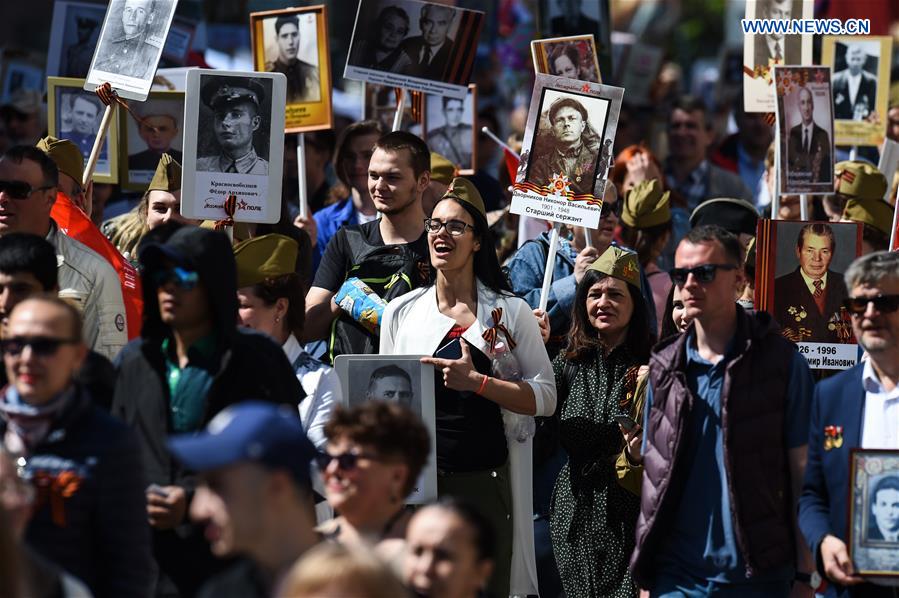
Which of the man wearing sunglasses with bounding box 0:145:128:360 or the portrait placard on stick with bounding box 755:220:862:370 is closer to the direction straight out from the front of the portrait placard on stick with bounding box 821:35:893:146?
the portrait placard on stick

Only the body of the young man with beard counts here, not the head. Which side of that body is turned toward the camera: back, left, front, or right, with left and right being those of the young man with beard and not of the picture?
front

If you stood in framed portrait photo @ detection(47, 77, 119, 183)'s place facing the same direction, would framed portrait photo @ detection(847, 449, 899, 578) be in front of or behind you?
in front

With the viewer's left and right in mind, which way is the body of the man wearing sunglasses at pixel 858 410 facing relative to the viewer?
facing the viewer

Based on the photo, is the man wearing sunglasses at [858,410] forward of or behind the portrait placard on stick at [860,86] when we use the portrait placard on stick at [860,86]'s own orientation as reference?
forward

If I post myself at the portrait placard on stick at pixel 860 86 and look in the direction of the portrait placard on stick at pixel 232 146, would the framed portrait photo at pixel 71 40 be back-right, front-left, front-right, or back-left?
front-right

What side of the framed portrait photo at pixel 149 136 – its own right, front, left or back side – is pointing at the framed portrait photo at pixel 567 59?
left

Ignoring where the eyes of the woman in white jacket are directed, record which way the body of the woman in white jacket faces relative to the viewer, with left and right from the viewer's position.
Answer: facing the viewer and to the left of the viewer

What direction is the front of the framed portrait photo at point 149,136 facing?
toward the camera
